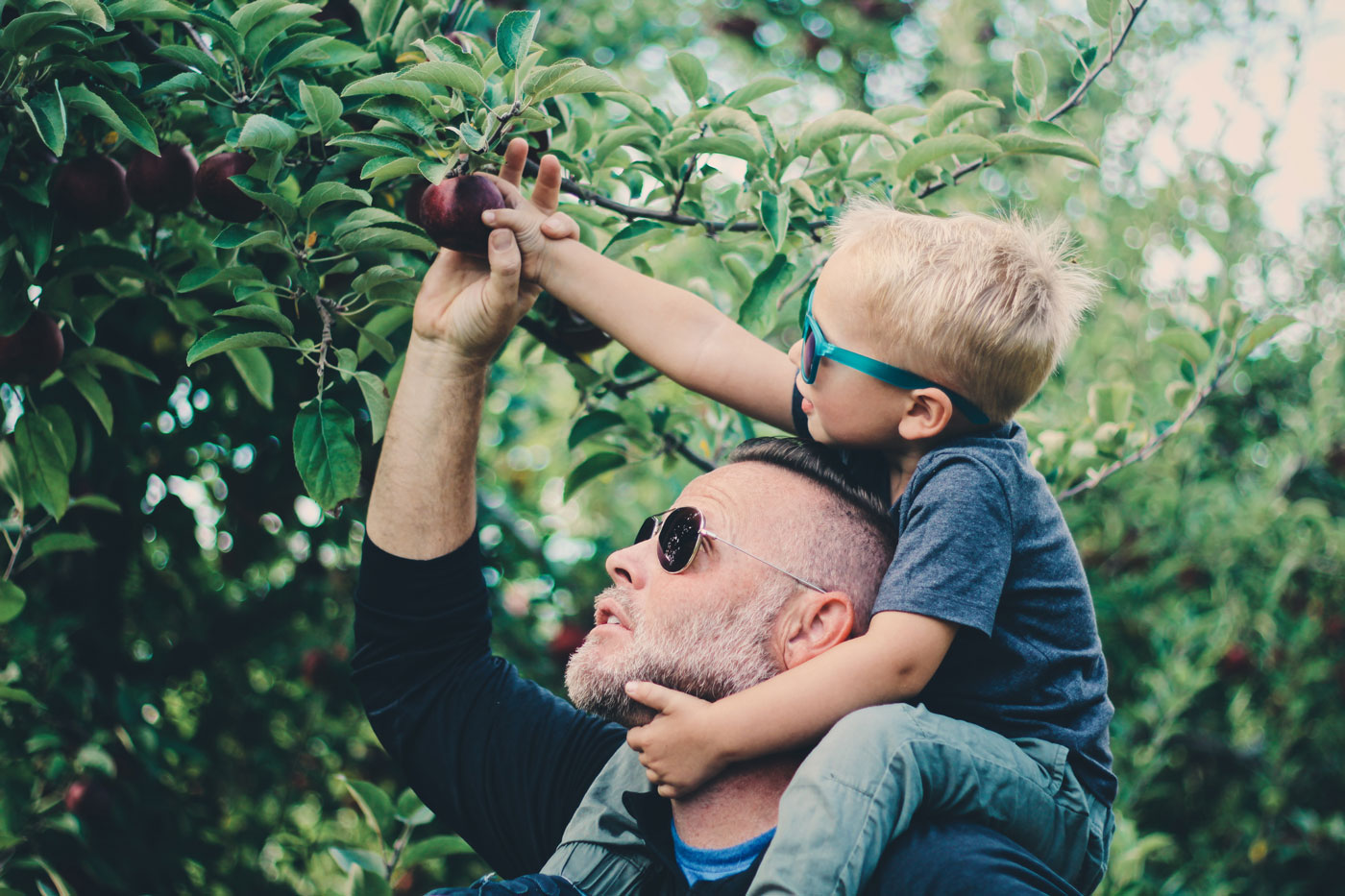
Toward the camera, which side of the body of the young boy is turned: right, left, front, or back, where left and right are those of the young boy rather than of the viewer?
left

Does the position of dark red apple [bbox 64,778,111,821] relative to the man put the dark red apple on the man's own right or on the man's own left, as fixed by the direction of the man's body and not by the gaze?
on the man's own right

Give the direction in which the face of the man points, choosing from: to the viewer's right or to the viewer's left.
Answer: to the viewer's left

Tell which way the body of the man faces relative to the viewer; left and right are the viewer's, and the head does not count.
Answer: facing the viewer and to the left of the viewer
